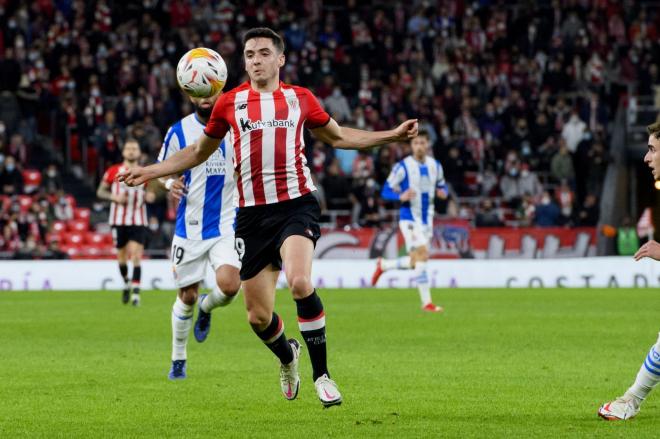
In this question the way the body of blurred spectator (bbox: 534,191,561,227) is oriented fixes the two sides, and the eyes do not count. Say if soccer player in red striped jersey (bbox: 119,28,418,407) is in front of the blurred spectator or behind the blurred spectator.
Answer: in front

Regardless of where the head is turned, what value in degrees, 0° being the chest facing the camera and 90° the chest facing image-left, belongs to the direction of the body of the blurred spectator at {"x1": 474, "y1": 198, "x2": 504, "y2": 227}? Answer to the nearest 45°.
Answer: approximately 0°

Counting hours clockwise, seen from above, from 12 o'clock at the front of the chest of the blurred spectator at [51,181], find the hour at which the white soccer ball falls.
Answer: The white soccer ball is roughly at 12 o'clock from the blurred spectator.

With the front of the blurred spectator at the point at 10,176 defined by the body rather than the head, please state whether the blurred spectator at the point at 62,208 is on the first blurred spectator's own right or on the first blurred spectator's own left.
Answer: on the first blurred spectator's own left

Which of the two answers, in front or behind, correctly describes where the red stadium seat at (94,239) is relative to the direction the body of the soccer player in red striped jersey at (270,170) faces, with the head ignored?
behind

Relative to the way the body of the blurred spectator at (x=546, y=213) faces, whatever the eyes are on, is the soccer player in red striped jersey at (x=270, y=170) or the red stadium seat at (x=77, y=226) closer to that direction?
the soccer player in red striped jersey

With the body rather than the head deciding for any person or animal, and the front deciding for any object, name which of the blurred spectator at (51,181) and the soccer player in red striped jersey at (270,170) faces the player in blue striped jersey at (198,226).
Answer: the blurred spectator

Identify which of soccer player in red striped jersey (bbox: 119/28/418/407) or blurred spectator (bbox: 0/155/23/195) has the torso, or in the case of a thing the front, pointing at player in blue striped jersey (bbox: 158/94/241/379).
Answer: the blurred spectator

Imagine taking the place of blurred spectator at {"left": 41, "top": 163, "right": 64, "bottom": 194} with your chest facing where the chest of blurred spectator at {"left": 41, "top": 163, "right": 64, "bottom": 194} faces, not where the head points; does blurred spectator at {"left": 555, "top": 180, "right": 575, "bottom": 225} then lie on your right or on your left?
on your left

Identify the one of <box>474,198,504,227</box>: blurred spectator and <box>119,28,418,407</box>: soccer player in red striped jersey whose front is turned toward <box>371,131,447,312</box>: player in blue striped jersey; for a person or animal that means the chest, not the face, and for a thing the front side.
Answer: the blurred spectator
